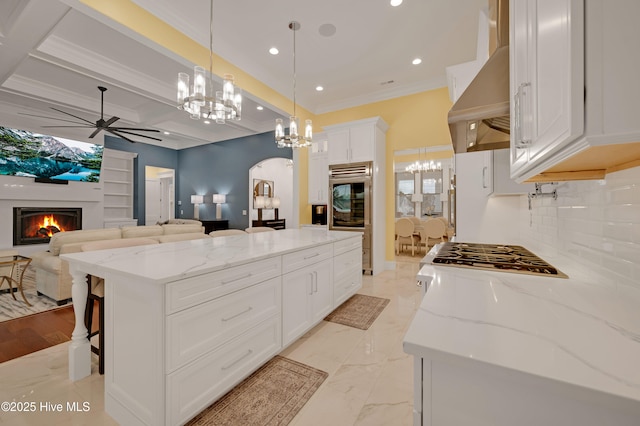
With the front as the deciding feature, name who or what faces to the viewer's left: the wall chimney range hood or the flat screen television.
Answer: the wall chimney range hood

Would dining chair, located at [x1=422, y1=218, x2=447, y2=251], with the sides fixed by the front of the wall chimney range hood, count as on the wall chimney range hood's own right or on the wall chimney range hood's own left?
on the wall chimney range hood's own right

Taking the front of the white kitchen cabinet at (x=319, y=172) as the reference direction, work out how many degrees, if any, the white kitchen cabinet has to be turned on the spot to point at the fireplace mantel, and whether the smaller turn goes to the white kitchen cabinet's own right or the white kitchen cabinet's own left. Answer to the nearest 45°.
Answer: approximately 90° to the white kitchen cabinet's own right

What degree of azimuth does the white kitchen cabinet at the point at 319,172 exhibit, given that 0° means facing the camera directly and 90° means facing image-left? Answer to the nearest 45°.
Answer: approximately 0°

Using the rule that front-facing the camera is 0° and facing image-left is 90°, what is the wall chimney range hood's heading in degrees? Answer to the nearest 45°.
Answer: approximately 90°

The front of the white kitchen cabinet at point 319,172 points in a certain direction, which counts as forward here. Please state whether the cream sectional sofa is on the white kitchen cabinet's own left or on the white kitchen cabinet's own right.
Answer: on the white kitchen cabinet's own right

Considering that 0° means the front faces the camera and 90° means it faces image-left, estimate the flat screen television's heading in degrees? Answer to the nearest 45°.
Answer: approximately 315°

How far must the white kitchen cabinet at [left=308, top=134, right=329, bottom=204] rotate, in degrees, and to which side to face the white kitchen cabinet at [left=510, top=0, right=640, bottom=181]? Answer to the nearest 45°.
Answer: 0° — it already faces it

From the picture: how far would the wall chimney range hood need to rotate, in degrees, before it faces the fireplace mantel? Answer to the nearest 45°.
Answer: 0° — it already faces it

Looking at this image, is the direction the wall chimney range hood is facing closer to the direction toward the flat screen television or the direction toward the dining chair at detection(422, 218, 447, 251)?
the flat screen television
